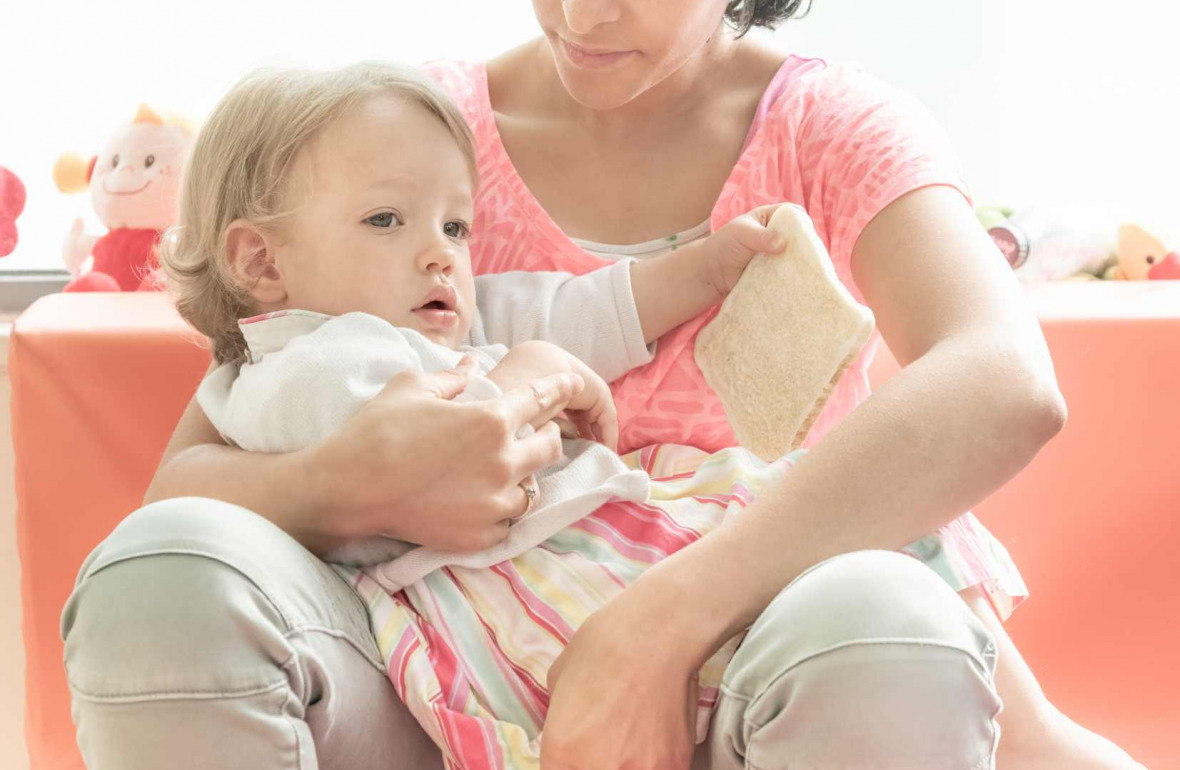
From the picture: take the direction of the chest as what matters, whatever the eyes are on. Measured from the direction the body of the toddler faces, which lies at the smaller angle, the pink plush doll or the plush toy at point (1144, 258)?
the plush toy

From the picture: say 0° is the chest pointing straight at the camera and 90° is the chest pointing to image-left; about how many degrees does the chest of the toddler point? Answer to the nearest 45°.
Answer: approximately 315°

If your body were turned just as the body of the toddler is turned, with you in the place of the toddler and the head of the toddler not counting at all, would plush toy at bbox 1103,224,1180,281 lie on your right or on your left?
on your left

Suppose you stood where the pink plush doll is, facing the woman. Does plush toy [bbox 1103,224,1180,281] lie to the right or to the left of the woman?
left

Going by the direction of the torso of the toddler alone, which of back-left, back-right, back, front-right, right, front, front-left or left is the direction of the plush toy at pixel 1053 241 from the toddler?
left

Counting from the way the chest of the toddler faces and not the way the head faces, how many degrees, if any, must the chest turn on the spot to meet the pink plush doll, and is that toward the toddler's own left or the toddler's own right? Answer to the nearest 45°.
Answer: approximately 180°

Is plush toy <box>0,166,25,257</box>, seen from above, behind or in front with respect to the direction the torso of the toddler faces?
behind

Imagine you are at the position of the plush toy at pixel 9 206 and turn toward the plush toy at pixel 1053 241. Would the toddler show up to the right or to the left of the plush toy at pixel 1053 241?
right
